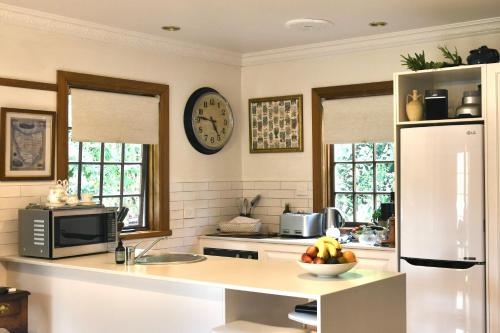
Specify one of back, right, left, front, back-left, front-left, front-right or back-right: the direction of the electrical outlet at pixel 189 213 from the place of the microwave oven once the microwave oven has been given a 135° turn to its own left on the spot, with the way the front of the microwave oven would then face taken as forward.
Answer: front-right

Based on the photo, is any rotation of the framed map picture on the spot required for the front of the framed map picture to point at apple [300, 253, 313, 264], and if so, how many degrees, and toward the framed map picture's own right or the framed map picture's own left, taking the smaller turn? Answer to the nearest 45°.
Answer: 0° — it already faces it

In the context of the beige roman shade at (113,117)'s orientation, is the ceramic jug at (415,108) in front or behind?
in front

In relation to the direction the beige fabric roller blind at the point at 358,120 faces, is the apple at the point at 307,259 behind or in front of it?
in front

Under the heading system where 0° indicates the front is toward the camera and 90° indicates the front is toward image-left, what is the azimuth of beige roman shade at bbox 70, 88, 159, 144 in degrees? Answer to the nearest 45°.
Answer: approximately 315°

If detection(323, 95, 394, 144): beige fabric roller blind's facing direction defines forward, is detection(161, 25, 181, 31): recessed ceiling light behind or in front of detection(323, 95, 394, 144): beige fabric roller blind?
in front

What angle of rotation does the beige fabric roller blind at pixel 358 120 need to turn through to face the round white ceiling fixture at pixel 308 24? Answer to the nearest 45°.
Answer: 0° — it already faces it

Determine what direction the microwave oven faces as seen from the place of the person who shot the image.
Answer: facing the viewer and to the right of the viewer

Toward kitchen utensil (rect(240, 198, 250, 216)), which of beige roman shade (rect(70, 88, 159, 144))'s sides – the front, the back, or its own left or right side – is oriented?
left

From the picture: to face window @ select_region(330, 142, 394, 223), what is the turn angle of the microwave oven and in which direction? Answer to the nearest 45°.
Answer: approximately 45° to its left

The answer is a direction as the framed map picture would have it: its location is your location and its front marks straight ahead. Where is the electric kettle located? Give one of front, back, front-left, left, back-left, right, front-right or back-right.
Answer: front-left

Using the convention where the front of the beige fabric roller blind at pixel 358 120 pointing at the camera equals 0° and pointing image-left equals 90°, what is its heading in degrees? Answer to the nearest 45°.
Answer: approximately 45°

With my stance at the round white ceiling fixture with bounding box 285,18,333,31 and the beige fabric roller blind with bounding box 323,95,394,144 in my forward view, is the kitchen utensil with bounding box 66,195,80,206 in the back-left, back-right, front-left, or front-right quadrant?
back-left

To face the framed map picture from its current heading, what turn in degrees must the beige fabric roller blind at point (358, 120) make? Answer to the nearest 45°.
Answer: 0° — it already faces it
